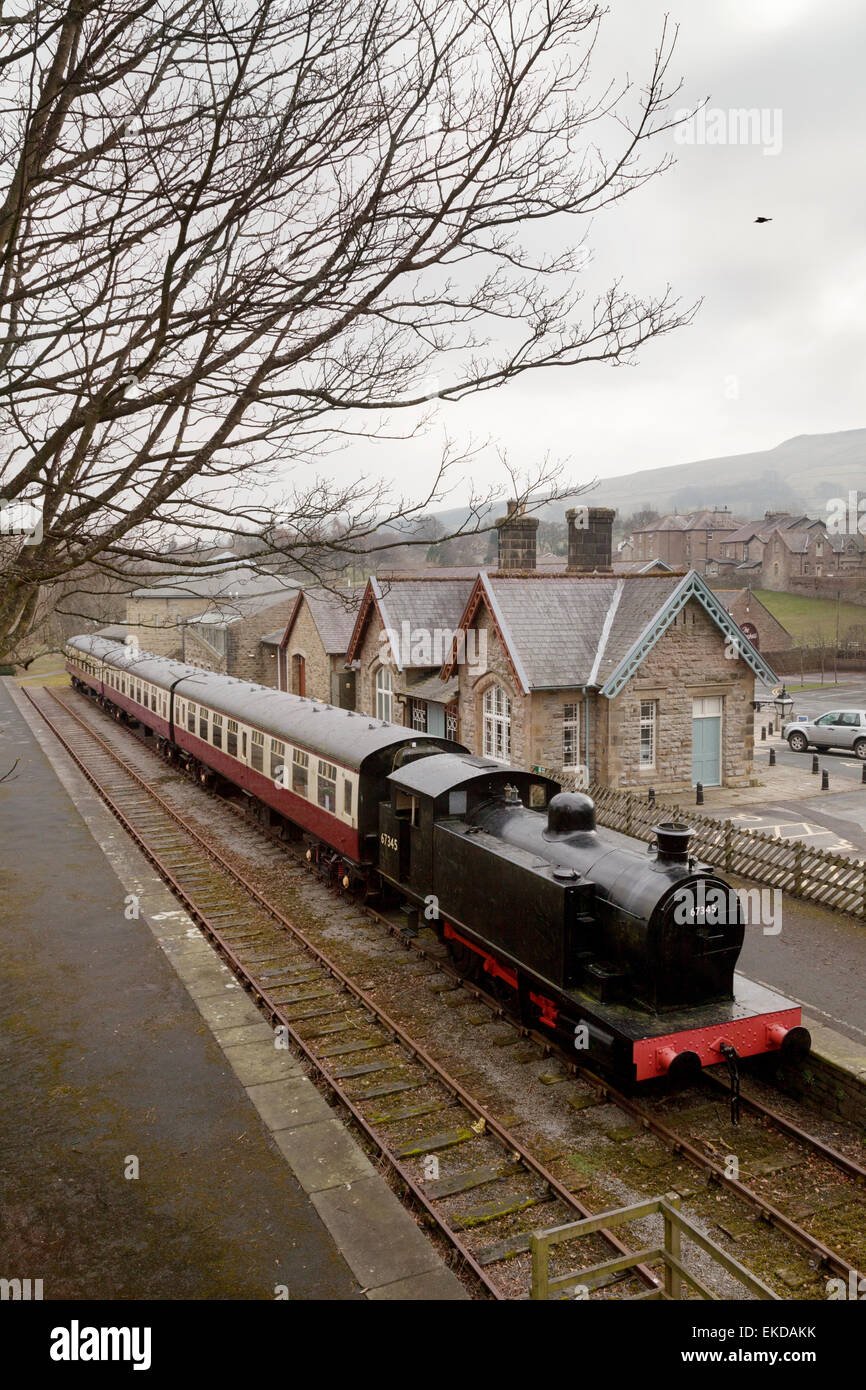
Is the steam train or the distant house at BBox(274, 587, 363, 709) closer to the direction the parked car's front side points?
the distant house

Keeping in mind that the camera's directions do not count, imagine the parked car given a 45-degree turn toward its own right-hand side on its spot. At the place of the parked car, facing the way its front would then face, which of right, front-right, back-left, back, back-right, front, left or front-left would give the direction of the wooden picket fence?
back-left

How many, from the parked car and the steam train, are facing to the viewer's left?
1

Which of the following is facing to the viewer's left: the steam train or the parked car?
the parked car

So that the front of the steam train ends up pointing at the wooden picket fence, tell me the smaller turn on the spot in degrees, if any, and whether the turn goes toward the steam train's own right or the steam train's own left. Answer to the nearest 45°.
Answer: approximately 90° to the steam train's own left

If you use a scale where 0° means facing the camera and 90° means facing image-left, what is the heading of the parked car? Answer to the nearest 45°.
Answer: approximately 90°

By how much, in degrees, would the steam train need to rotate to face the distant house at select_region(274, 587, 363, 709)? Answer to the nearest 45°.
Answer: approximately 135° to its left

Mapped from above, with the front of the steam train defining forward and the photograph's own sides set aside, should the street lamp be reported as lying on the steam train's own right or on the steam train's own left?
on the steam train's own left

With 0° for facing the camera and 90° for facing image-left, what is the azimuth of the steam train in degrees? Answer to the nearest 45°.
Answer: approximately 315°

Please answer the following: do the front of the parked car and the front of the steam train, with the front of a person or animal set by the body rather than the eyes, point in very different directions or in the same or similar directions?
very different directions

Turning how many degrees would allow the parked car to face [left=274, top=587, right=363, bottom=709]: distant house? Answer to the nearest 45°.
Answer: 0° — it already faces it

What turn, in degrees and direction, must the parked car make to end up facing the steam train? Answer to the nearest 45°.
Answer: approximately 90° to its left

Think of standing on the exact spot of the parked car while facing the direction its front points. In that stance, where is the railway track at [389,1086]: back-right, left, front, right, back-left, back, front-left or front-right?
left

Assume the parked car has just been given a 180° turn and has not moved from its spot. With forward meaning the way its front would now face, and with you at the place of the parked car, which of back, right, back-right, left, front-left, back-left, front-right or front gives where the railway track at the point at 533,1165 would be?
right
